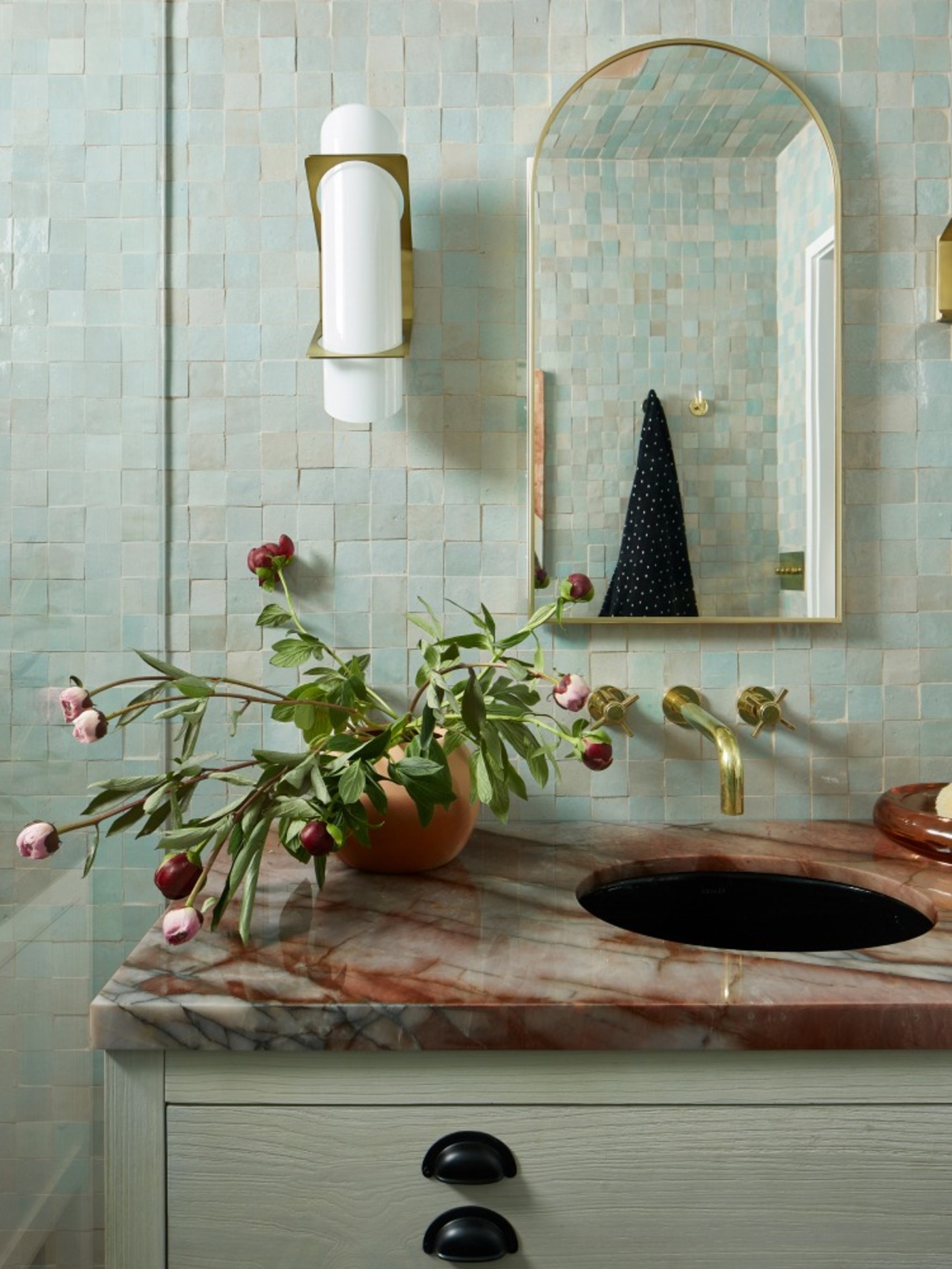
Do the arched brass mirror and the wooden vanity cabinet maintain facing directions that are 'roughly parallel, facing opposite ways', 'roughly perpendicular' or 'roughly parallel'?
roughly parallel

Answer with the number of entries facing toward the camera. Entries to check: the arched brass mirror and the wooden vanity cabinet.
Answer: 2

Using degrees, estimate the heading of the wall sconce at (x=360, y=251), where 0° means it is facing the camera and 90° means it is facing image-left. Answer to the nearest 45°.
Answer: approximately 0°

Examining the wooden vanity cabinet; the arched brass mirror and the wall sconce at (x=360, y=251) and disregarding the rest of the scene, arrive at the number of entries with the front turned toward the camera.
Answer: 3

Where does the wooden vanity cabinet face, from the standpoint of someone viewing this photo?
facing the viewer

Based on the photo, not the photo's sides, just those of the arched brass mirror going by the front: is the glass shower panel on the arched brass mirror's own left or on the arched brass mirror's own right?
on the arched brass mirror's own right

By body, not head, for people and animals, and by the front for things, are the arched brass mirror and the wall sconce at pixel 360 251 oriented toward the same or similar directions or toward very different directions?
same or similar directions

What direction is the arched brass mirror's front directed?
toward the camera
